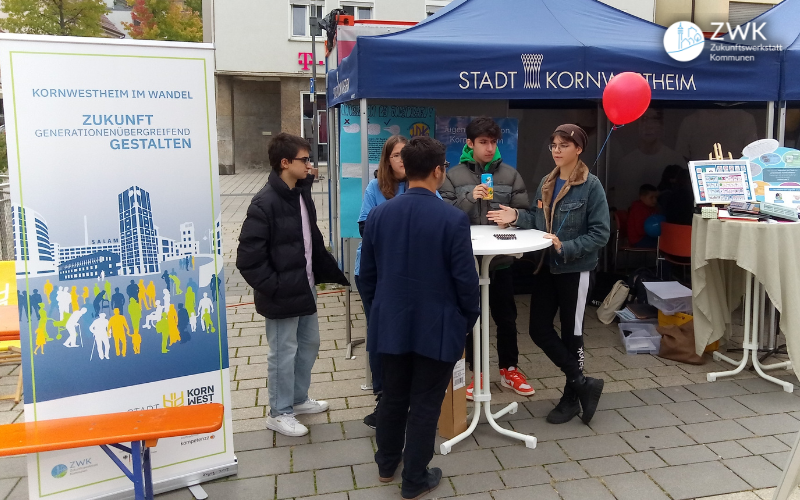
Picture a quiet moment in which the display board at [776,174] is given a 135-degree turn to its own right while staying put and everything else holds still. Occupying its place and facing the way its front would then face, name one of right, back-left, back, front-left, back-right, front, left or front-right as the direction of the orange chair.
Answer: front

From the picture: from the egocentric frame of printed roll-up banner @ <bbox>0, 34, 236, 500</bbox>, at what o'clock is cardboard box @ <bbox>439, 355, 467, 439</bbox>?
The cardboard box is roughly at 9 o'clock from the printed roll-up banner.

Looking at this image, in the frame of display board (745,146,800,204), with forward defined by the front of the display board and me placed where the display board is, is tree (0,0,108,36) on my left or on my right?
on my right

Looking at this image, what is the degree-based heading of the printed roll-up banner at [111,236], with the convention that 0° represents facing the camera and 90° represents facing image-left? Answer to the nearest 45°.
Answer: approximately 0°

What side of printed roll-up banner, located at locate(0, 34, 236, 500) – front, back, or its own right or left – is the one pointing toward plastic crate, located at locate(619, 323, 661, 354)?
left

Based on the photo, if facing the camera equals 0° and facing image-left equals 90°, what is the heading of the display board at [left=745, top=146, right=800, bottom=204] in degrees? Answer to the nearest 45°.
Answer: approximately 0°

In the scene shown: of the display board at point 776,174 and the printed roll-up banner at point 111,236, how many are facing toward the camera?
2

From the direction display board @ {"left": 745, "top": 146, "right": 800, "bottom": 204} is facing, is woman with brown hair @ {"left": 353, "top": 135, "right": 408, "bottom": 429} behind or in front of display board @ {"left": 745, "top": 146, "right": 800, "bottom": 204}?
in front

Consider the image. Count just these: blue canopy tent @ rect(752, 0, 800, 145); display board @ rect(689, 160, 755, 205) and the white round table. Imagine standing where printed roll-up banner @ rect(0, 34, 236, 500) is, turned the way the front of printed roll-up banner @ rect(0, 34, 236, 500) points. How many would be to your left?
3

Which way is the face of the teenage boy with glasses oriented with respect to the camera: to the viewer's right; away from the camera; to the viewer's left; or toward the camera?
to the viewer's right

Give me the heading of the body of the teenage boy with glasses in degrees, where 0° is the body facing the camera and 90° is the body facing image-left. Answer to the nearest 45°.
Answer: approximately 270°

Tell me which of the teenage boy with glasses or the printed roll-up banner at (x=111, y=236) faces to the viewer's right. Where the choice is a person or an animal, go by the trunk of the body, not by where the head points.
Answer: the teenage boy with glasses

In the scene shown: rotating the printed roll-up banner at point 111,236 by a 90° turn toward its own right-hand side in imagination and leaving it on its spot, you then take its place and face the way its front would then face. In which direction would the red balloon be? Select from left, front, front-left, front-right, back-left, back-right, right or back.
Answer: back
